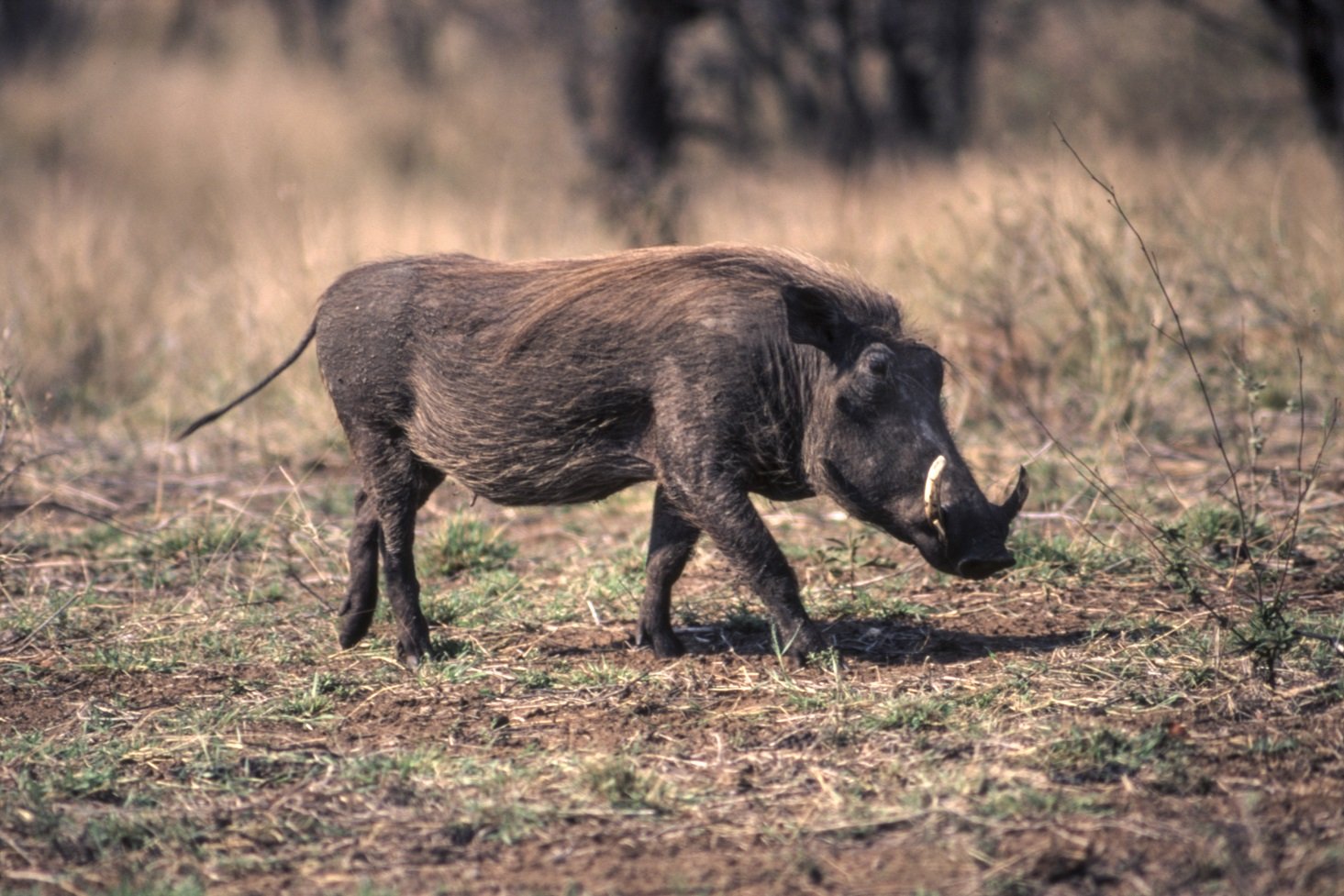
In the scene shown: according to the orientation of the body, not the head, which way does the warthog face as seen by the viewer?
to the viewer's right

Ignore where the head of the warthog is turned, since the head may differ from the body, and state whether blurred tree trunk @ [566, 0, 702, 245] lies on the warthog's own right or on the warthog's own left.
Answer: on the warthog's own left

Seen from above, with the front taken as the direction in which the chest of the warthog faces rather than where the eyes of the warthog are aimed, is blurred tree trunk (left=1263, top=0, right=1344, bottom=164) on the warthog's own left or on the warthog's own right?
on the warthog's own left

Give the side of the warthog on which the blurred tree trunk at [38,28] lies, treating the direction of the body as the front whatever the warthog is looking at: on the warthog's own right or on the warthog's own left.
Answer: on the warthog's own left

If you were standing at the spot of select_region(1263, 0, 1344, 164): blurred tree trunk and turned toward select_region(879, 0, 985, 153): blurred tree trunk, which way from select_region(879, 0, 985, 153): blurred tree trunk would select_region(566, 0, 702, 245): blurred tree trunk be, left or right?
left
